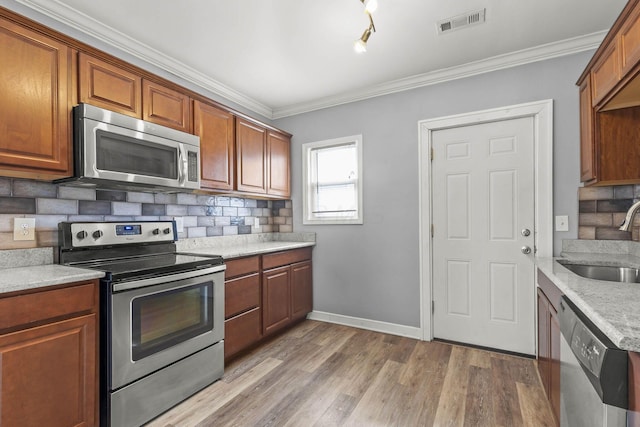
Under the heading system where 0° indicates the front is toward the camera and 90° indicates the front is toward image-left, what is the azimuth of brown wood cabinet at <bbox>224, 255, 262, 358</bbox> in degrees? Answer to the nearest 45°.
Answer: approximately 315°

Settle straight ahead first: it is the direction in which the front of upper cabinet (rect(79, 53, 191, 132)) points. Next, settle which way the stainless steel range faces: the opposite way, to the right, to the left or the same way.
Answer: the same way

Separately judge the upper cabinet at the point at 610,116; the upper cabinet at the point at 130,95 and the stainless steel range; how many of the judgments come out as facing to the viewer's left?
1

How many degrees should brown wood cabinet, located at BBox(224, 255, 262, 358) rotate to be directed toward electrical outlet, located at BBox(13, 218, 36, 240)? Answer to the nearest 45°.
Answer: approximately 135° to its right

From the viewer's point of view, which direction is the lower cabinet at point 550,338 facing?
to the viewer's left

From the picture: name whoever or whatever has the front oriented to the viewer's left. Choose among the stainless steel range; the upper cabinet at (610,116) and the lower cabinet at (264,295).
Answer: the upper cabinet

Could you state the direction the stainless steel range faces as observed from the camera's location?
facing the viewer and to the right of the viewer

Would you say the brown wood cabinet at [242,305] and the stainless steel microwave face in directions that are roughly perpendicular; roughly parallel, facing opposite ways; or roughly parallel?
roughly parallel

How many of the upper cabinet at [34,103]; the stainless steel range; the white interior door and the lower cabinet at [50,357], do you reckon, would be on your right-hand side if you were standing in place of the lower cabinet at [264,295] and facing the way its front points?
3

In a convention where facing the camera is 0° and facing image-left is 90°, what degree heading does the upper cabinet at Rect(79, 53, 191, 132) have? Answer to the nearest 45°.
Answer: approximately 315°

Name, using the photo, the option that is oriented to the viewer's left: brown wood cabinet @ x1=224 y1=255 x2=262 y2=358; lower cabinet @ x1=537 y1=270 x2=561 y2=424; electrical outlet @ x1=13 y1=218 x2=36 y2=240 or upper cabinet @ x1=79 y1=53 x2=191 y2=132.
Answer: the lower cabinet

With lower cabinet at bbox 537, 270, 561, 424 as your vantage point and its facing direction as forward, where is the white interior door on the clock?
The white interior door is roughly at 2 o'clock from the lower cabinet.

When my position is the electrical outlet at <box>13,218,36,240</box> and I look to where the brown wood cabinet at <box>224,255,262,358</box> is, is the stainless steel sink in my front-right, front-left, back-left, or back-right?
front-right

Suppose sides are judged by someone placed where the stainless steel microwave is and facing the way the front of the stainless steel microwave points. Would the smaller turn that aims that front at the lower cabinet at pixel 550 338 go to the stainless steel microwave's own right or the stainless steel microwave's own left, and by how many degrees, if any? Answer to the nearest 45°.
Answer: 0° — it already faces it

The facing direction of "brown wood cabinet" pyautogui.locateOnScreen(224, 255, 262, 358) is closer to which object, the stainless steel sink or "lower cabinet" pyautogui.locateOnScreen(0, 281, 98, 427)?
the stainless steel sink
